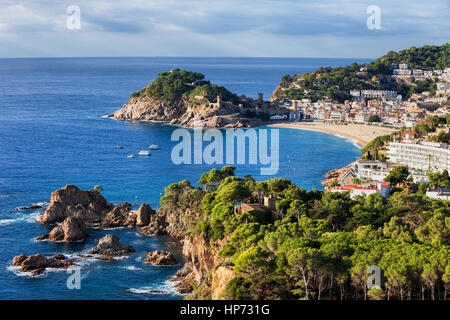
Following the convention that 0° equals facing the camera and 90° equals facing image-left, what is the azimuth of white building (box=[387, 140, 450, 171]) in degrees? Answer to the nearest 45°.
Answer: approximately 45°

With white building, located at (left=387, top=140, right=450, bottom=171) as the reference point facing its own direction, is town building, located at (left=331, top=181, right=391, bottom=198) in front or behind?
in front

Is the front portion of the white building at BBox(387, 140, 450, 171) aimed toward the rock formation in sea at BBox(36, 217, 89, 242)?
yes

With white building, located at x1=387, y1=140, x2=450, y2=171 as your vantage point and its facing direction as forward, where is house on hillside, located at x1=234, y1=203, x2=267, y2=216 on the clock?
The house on hillside is roughly at 11 o'clock from the white building.

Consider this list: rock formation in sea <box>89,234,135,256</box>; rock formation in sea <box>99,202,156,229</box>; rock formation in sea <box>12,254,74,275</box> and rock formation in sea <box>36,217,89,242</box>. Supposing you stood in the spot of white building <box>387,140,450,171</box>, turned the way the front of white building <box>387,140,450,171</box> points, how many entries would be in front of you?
4

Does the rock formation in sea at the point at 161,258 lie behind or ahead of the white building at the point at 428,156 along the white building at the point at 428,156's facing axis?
ahead

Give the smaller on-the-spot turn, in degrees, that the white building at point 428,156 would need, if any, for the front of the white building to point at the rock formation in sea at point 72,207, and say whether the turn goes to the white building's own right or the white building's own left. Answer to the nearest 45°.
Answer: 0° — it already faces it

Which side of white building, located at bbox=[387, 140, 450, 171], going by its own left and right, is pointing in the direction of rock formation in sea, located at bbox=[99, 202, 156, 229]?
front

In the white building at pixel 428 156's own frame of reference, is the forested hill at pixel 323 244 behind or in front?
in front

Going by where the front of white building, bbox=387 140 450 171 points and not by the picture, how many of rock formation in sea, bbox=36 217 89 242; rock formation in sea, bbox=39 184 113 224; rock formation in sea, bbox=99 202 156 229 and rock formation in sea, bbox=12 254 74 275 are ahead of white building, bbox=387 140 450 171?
4

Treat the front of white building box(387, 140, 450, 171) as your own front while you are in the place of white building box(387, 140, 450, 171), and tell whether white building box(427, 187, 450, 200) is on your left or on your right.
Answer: on your left
